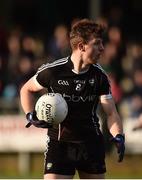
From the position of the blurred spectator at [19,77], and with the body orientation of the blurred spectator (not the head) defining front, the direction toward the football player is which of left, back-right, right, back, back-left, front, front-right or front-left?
front

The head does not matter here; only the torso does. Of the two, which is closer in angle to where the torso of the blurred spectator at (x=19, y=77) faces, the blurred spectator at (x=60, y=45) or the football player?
the football player

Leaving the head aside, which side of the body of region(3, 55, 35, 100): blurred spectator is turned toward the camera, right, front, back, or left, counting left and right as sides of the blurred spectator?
front

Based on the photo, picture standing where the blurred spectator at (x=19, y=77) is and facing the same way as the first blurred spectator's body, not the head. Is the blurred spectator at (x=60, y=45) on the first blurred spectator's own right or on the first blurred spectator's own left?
on the first blurred spectator's own left
